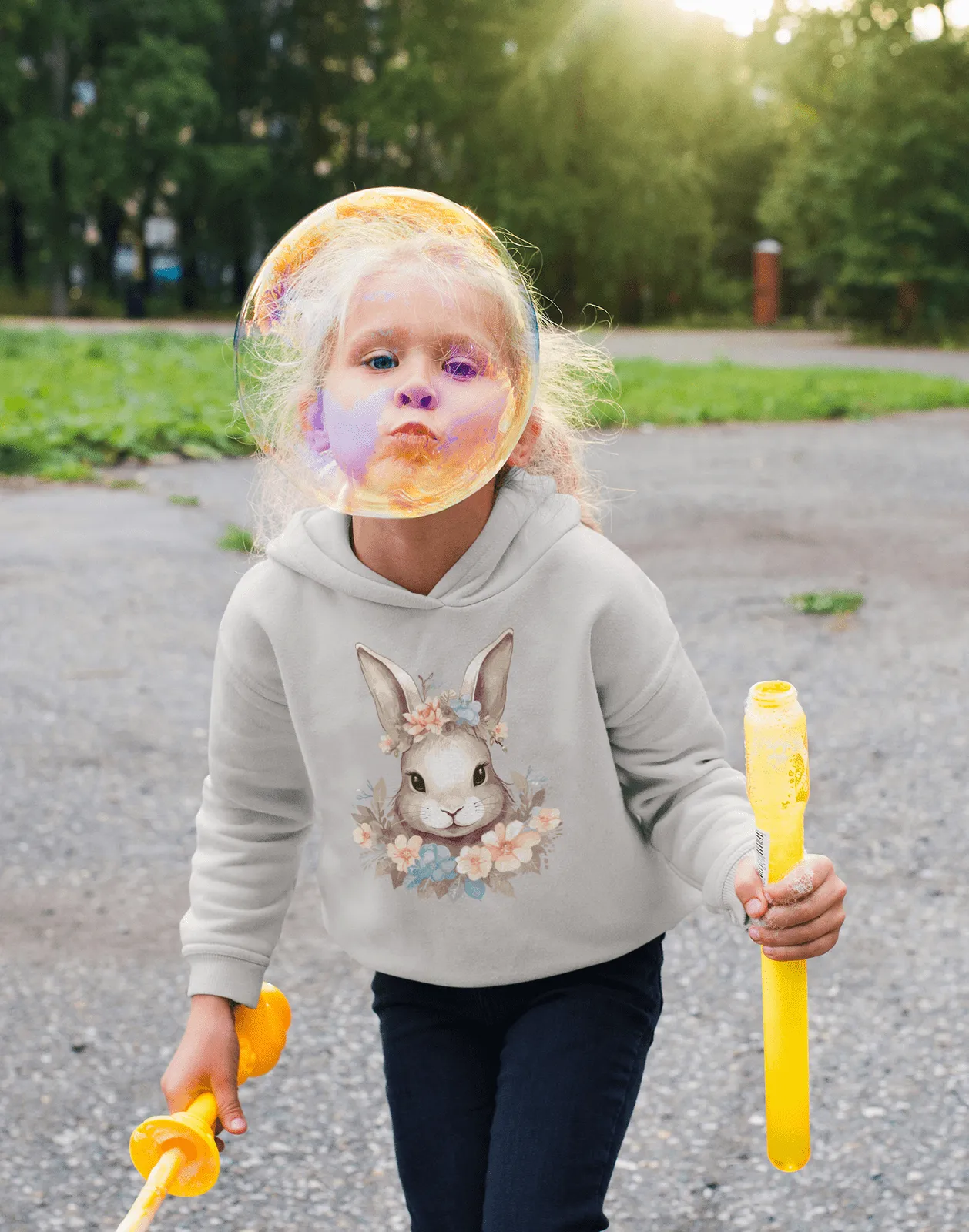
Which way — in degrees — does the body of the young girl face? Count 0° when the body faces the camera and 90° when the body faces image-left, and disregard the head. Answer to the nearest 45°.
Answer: approximately 0°

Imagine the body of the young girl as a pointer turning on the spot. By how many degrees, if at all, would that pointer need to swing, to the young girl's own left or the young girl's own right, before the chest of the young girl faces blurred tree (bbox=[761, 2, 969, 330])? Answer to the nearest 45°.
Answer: approximately 180°

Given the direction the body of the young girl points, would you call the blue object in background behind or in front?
behind

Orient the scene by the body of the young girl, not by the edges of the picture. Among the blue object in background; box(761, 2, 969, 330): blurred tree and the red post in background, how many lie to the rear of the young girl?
3

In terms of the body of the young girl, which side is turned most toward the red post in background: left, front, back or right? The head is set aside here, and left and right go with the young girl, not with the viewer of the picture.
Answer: back

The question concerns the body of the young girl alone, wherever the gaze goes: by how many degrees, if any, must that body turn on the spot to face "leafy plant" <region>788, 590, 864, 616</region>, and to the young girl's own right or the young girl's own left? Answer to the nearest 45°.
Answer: approximately 180°
